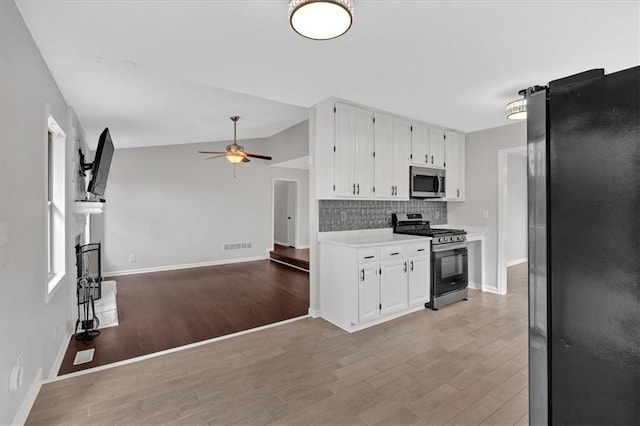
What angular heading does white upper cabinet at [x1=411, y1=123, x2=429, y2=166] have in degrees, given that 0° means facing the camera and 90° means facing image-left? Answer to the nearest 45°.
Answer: approximately 315°

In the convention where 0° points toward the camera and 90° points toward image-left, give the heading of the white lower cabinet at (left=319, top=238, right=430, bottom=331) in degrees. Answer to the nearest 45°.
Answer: approximately 315°

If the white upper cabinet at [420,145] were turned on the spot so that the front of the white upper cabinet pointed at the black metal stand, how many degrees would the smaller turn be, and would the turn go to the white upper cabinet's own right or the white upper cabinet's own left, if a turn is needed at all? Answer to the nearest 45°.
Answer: approximately 90° to the white upper cabinet's own right

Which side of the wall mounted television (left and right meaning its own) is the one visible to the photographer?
right

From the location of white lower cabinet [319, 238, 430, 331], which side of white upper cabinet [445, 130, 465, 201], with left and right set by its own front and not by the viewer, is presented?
right

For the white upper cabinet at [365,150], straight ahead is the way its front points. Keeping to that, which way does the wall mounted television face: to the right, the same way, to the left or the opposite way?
to the left
